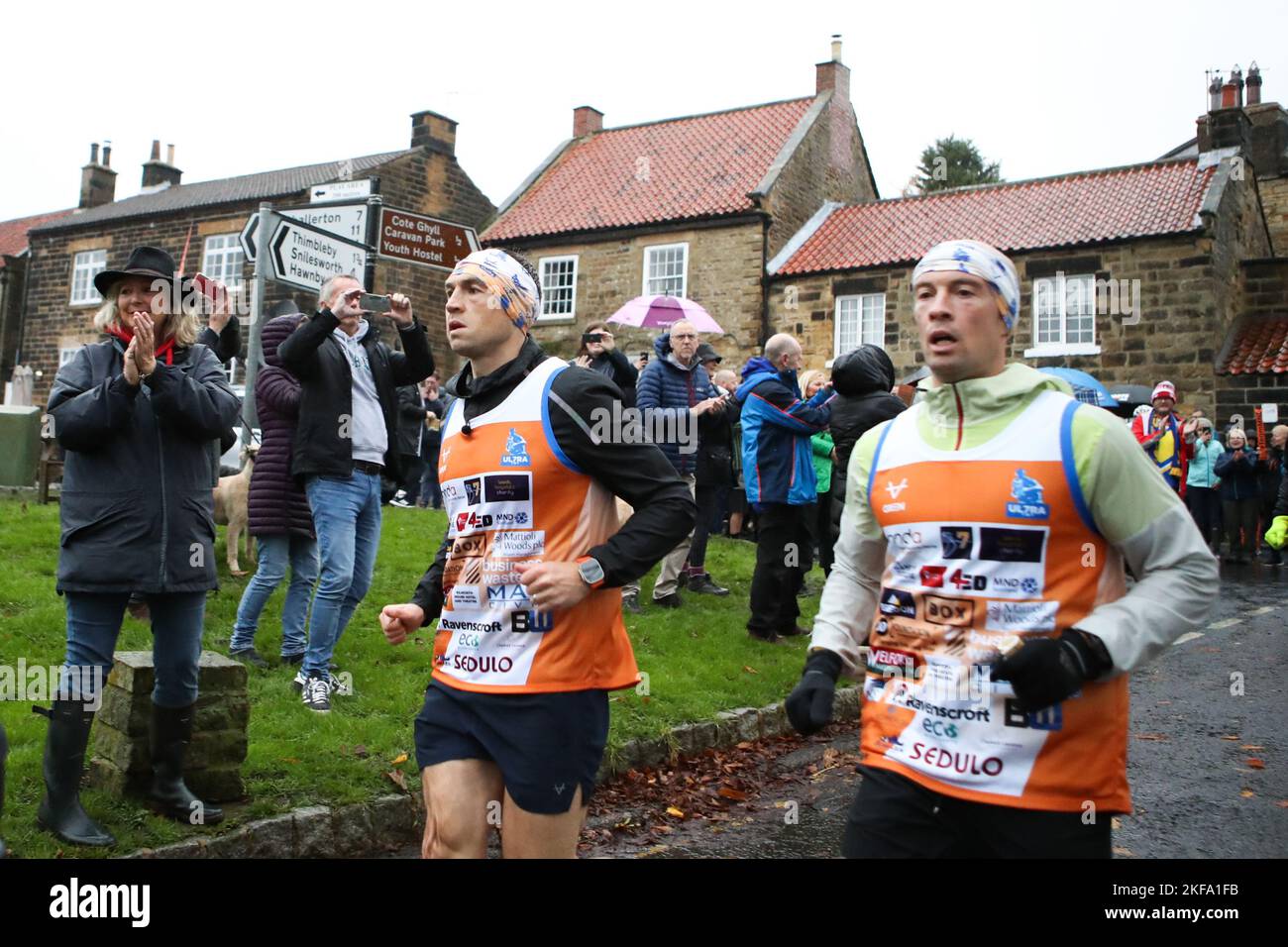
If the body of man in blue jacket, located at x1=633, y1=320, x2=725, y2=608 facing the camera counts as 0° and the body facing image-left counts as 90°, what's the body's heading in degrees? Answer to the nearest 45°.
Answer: approximately 315°

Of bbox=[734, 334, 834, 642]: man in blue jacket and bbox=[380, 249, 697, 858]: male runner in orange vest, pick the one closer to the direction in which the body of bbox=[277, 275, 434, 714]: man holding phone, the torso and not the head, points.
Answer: the male runner in orange vest

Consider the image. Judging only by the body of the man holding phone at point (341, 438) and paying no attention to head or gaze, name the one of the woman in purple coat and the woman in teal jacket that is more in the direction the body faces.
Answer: the woman in teal jacket

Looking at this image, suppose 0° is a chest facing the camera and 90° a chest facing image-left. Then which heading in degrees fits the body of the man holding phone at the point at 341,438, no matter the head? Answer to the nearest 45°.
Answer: approximately 315°

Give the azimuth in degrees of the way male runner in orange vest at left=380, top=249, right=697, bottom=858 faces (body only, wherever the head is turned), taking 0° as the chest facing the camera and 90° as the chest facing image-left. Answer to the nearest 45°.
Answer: approximately 45°
